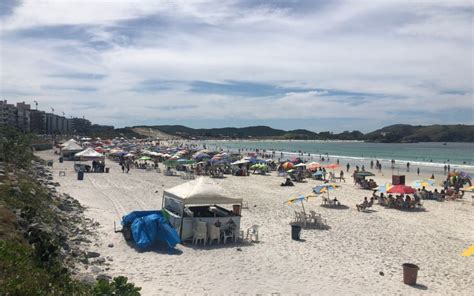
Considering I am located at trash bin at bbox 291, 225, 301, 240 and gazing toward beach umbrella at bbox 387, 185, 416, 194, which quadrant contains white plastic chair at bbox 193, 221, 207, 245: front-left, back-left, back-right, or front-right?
back-left

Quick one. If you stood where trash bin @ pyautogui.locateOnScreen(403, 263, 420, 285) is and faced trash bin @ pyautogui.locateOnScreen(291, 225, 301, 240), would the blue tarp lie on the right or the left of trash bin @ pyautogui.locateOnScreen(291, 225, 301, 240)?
left

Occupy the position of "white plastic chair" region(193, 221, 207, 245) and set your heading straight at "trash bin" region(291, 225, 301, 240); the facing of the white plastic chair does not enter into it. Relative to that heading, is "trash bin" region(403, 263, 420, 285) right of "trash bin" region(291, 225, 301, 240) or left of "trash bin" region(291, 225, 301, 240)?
right

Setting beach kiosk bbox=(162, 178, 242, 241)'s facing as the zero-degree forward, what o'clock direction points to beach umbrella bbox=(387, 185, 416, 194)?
The beach umbrella is roughly at 8 o'clock from the beach kiosk.

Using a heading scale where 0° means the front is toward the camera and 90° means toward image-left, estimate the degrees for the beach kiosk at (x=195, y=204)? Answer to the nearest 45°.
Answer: approximately 0°

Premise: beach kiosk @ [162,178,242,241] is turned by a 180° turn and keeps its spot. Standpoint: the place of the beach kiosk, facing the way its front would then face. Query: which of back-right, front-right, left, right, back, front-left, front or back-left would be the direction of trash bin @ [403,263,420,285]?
back-right

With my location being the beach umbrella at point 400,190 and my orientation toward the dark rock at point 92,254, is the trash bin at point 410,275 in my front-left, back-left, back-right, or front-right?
front-left

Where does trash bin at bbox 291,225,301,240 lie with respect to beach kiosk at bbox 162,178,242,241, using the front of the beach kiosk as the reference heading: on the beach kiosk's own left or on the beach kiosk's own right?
on the beach kiosk's own left

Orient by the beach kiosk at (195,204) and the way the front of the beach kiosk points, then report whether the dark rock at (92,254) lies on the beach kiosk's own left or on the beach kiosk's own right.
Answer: on the beach kiosk's own right
